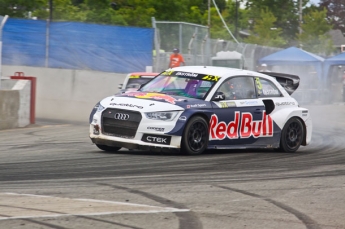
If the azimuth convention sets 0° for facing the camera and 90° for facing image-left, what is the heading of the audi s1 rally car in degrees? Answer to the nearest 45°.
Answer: approximately 45°

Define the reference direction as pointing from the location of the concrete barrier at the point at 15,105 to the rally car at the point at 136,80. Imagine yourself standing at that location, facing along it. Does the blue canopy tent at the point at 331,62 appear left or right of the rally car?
left

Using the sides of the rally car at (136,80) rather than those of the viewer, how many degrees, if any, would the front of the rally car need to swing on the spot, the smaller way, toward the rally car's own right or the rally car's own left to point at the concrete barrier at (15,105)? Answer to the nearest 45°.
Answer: approximately 45° to the rally car's own right

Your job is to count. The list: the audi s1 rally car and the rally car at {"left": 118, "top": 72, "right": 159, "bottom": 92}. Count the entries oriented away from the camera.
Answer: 0

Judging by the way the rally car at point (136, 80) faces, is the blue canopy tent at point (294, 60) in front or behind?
behind

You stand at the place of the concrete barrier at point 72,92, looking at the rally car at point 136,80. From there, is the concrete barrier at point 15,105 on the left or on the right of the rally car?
right

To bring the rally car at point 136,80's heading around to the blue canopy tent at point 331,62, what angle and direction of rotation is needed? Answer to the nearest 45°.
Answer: approximately 180°

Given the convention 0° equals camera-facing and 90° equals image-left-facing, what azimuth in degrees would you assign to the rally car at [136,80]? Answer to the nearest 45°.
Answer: approximately 45°
